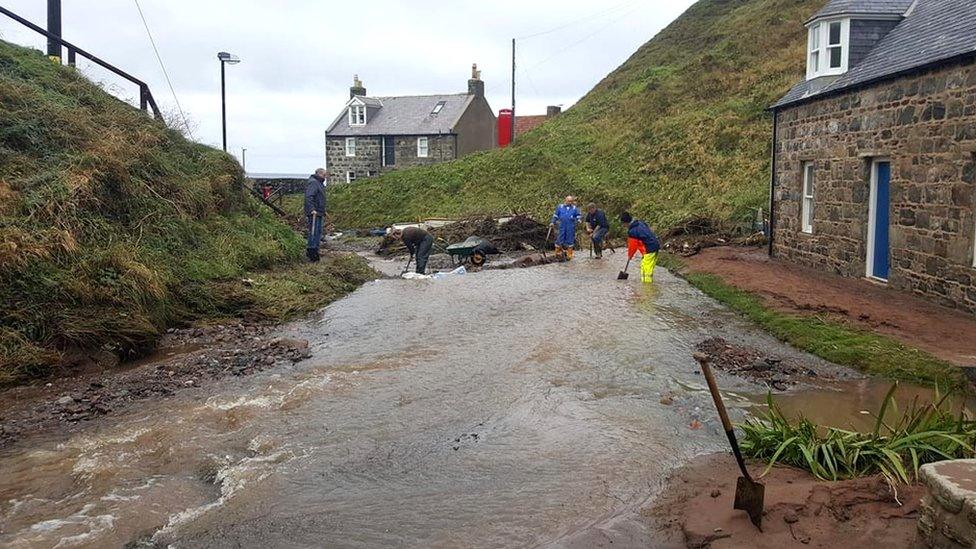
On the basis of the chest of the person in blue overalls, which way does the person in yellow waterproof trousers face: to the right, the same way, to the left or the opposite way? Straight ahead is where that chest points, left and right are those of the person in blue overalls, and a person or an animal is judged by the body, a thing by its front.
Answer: to the right

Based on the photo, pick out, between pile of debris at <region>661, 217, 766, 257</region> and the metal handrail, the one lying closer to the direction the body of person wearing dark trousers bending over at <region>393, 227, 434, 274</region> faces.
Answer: the metal handrail

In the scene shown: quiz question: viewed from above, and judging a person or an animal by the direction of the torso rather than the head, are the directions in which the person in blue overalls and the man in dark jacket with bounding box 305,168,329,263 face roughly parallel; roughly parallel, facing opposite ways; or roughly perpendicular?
roughly perpendicular

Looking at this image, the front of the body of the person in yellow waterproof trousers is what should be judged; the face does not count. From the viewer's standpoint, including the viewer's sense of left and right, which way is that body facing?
facing to the left of the viewer

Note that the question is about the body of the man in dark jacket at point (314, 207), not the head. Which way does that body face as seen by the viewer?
to the viewer's right

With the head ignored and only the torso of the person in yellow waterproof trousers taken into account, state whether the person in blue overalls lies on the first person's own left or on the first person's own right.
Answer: on the first person's own right

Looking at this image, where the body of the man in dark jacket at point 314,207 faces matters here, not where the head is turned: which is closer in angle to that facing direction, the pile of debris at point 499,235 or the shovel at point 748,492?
the pile of debris

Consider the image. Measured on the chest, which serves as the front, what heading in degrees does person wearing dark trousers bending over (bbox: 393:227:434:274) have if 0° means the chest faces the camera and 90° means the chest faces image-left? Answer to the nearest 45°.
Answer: approximately 90°

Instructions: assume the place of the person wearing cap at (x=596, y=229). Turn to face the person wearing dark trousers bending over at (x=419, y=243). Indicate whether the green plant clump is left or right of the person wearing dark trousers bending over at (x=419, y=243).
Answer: left

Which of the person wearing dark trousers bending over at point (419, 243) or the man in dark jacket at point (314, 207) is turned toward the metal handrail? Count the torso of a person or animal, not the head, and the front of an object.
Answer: the person wearing dark trousers bending over

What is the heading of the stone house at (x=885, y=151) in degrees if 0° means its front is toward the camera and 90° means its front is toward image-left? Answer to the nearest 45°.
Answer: approximately 45°
